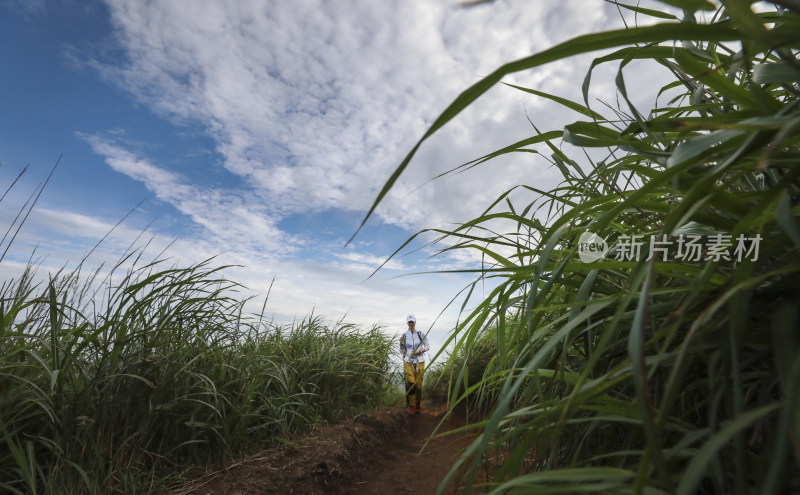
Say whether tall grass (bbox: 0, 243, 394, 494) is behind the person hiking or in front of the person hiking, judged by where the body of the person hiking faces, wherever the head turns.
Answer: in front

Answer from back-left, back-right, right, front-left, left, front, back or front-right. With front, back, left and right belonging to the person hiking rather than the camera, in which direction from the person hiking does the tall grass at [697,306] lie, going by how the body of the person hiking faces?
front

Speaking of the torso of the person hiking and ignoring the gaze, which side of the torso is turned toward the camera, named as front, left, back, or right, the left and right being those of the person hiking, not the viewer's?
front
